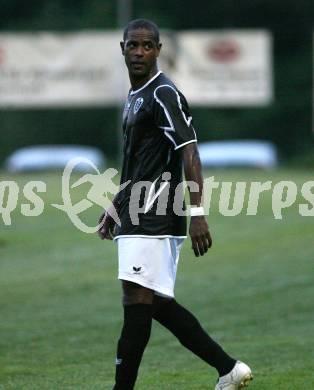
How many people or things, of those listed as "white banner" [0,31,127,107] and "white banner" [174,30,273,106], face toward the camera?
2

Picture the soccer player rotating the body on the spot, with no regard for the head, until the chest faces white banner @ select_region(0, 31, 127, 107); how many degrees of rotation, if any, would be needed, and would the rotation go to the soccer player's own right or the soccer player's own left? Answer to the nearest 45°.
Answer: approximately 135° to the soccer player's own right

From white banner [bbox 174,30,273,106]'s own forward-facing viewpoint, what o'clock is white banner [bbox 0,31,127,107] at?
white banner [bbox 0,31,127,107] is roughly at 3 o'clock from white banner [bbox 174,30,273,106].

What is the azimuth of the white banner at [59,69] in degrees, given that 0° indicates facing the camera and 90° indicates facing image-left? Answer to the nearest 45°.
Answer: approximately 0°

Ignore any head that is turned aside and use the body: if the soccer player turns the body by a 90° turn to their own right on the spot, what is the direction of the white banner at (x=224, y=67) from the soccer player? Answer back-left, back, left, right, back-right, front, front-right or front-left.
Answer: front-right

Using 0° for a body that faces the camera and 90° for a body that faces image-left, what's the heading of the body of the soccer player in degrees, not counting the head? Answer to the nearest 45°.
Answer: approximately 45°

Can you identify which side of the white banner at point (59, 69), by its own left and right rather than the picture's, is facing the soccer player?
front
